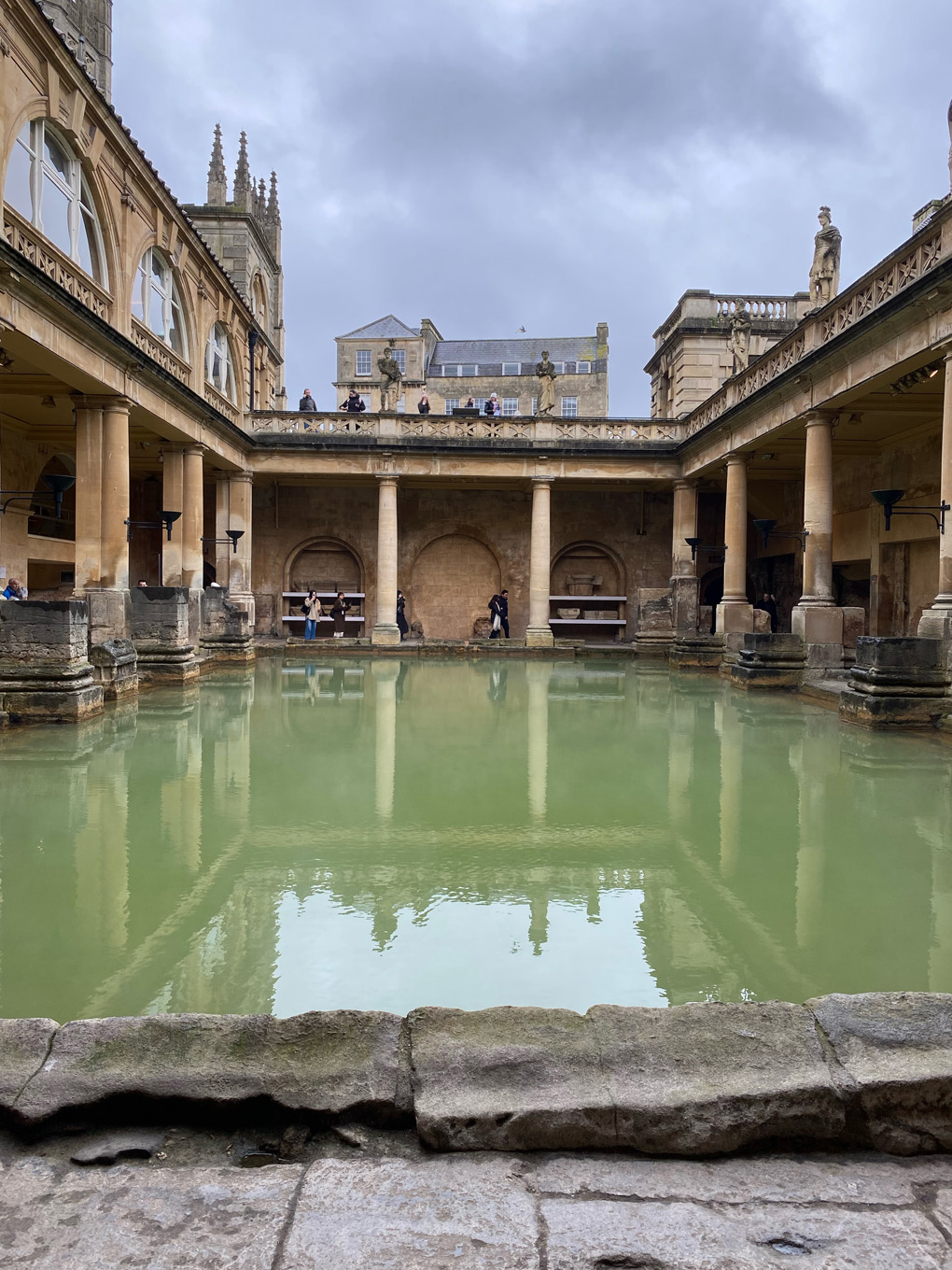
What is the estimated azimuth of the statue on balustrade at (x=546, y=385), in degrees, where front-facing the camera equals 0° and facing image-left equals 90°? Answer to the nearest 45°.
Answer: approximately 0°

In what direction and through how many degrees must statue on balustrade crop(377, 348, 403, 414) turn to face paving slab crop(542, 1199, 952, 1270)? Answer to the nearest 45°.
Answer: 0° — it already faces it

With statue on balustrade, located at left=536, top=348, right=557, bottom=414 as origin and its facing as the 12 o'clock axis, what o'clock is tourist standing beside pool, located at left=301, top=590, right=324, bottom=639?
The tourist standing beside pool is roughly at 3 o'clock from the statue on balustrade.

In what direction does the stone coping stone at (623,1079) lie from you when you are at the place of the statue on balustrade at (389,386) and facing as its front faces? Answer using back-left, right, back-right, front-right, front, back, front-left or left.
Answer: front

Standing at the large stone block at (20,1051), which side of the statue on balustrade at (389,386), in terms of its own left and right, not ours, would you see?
front

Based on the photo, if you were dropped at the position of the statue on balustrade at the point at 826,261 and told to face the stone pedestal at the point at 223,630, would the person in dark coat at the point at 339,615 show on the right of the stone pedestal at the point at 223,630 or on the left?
right

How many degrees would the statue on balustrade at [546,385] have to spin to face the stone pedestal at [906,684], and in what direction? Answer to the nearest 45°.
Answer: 0° — it already faces it

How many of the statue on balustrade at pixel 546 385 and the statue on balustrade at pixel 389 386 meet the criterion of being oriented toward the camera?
2

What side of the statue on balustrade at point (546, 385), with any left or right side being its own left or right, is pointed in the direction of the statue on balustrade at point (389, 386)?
right

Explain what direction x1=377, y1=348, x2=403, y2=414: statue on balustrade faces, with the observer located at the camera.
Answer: facing the viewer

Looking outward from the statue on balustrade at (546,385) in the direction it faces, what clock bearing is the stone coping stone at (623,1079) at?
The stone coping stone is roughly at 12 o'clock from the statue on balustrade.

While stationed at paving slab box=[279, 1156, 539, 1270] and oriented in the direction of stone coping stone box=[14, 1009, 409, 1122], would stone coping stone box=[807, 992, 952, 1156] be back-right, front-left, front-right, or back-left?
back-right

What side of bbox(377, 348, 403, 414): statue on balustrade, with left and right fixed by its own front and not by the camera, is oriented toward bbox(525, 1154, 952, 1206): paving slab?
front
